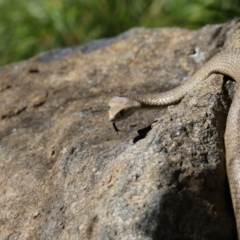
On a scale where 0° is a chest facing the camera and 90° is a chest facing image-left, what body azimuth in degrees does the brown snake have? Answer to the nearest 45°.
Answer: approximately 45°
